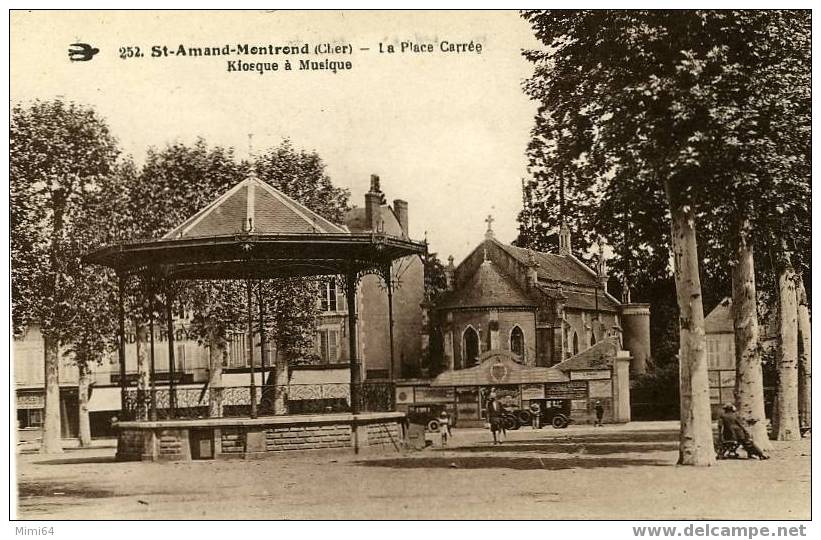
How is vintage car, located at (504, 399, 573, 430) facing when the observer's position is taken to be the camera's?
facing to the left of the viewer
